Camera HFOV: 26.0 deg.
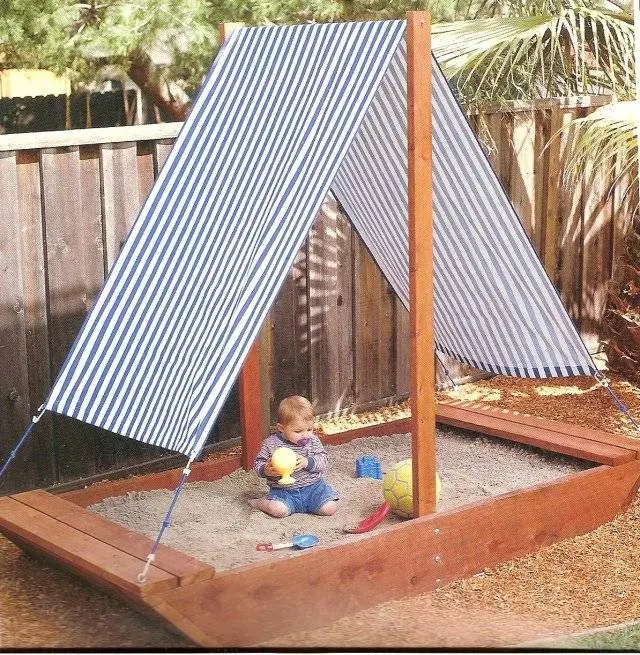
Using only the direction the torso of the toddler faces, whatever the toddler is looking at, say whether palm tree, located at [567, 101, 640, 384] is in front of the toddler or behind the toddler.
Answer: behind

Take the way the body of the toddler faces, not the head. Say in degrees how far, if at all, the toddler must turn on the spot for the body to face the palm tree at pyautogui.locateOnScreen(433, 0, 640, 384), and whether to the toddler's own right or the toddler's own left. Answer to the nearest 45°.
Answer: approximately 135° to the toddler's own left

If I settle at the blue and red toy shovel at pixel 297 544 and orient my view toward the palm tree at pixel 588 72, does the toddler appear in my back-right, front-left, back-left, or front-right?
front-left

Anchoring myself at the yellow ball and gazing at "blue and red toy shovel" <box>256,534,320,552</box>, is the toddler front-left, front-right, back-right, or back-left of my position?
front-right

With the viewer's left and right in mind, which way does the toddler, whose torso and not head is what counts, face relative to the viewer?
facing the viewer
